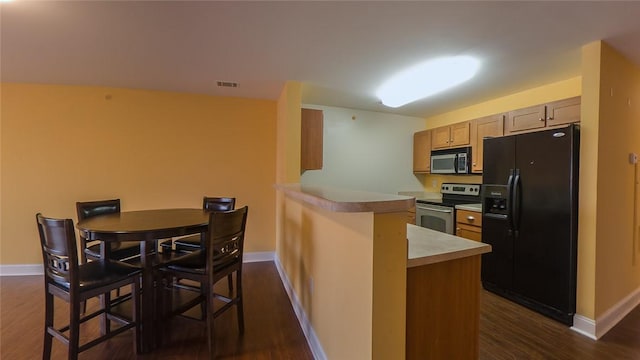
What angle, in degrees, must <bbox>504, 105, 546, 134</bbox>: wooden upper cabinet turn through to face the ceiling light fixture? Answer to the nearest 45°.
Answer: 0° — it already faces it

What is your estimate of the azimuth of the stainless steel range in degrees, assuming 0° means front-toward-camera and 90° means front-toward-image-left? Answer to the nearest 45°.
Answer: approximately 45°

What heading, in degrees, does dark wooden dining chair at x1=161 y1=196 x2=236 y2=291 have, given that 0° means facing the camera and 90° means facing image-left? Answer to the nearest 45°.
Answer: approximately 45°

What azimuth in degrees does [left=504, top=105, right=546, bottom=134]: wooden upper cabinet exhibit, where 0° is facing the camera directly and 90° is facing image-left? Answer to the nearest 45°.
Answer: approximately 45°

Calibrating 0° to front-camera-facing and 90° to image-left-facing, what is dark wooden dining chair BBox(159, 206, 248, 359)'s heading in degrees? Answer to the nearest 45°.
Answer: approximately 135°

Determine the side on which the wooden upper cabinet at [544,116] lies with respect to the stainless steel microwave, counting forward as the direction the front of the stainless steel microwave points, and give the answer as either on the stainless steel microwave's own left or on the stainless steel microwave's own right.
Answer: on the stainless steel microwave's own left

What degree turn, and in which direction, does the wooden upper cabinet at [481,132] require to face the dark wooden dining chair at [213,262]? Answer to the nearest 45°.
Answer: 0° — it already faces it

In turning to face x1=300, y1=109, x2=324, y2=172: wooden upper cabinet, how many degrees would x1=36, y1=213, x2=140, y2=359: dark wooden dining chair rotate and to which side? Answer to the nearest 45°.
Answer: approximately 45° to its right

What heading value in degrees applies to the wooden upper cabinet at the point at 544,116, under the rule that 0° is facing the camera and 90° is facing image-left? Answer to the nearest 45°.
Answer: approximately 45°

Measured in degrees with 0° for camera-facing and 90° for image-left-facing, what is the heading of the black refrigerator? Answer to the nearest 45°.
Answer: approximately 45°
